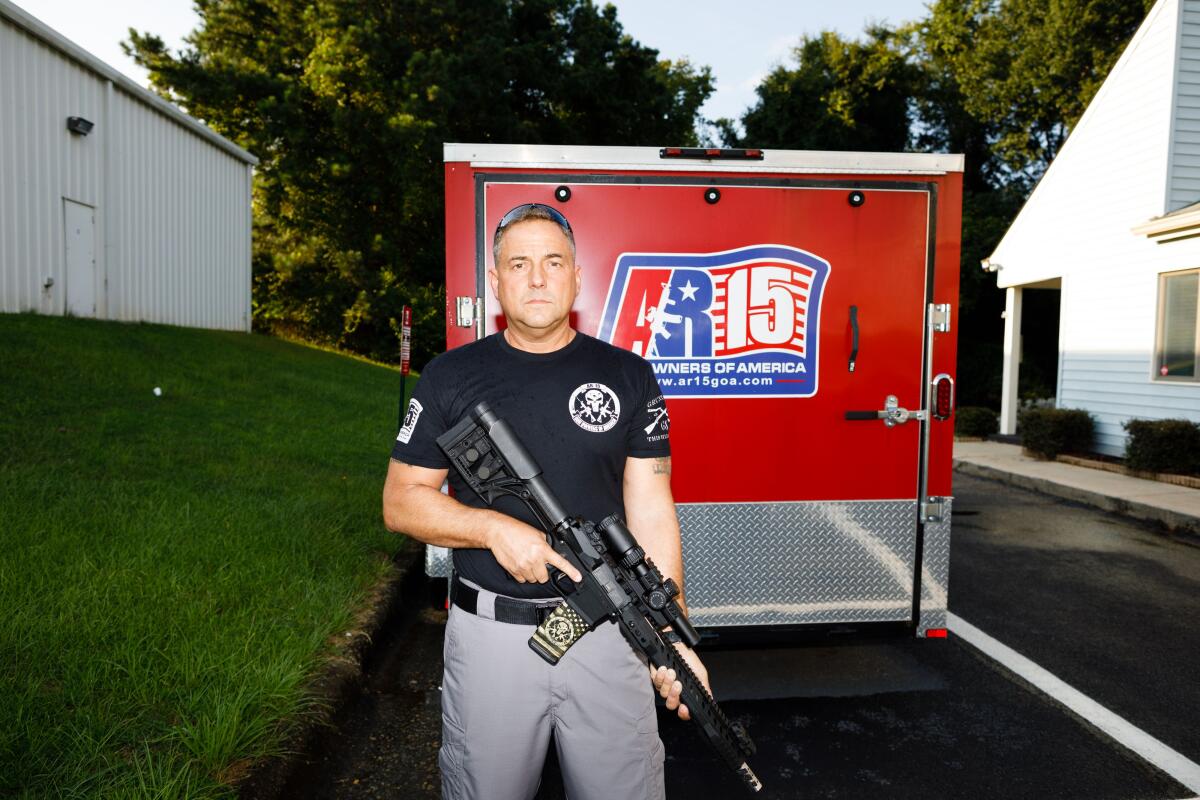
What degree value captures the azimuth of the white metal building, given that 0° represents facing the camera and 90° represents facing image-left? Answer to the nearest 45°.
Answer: approximately 315°

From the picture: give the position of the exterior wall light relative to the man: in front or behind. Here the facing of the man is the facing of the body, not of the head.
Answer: behind

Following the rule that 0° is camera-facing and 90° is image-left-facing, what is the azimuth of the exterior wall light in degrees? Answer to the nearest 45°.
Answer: approximately 315°

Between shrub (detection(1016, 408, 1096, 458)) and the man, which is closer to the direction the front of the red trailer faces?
the shrub

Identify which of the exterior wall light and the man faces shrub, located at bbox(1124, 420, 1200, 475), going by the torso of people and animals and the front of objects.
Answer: the exterior wall light

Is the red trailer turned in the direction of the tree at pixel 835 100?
yes

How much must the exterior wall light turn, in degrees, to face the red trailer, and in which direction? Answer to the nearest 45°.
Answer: approximately 45° to its right

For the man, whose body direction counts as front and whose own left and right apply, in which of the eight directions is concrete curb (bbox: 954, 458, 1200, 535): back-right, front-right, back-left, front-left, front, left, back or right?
back-left

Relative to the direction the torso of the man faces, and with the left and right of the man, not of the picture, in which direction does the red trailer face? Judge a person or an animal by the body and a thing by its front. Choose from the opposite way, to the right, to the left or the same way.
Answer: the opposite way

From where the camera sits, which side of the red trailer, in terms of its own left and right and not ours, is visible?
back

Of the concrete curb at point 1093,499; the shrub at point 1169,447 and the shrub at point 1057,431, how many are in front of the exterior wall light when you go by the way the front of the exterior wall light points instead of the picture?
3
